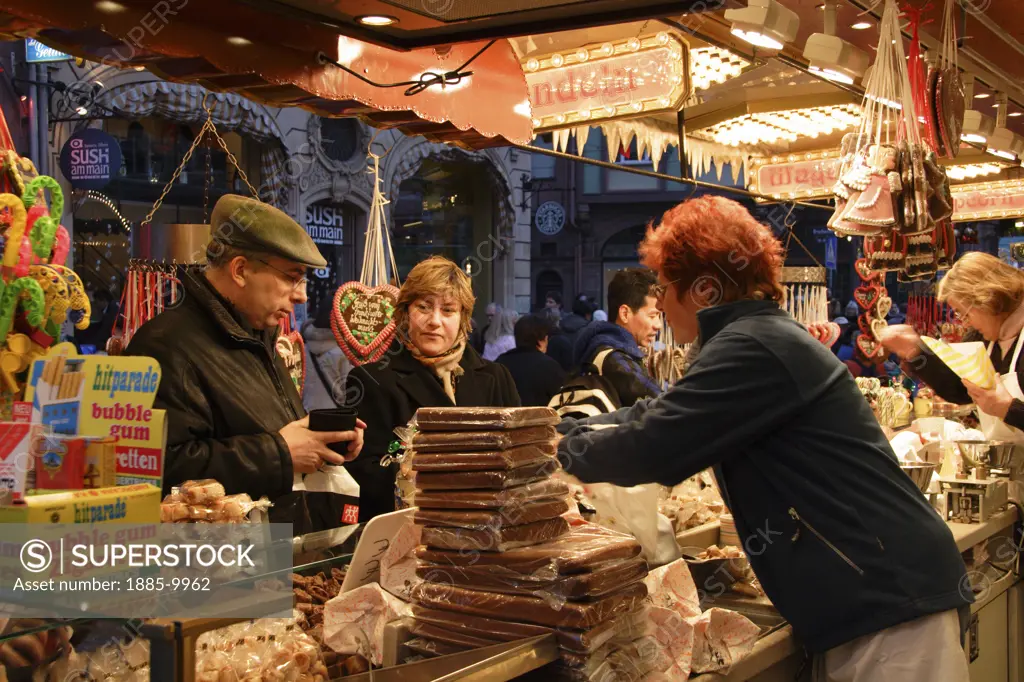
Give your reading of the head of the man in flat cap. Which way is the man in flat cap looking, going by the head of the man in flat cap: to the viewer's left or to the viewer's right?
to the viewer's right

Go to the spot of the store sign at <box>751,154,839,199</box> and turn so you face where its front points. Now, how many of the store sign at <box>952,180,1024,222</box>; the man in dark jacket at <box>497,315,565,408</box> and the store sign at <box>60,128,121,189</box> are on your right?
2

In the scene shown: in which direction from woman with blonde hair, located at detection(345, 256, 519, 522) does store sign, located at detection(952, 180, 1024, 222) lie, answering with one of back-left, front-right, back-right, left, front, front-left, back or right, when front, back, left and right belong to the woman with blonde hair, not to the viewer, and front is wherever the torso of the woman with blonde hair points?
back-left

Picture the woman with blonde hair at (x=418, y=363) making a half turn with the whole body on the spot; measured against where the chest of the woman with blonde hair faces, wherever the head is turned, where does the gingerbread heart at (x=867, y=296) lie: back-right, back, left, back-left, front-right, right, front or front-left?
front-right

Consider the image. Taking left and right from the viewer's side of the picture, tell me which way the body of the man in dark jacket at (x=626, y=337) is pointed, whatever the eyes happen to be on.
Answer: facing to the right of the viewer

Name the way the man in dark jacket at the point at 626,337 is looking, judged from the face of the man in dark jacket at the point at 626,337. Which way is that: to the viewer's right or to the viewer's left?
to the viewer's right

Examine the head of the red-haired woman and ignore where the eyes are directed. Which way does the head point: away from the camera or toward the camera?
away from the camera
